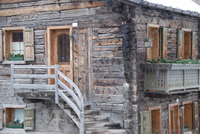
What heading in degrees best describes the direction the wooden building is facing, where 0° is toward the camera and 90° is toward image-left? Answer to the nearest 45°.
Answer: approximately 45°
